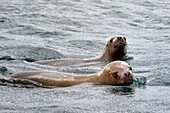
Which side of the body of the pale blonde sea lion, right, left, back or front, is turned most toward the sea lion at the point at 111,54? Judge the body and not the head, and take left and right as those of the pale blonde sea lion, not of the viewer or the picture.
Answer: left

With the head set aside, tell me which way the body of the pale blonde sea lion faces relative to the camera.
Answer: to the viewer's right
